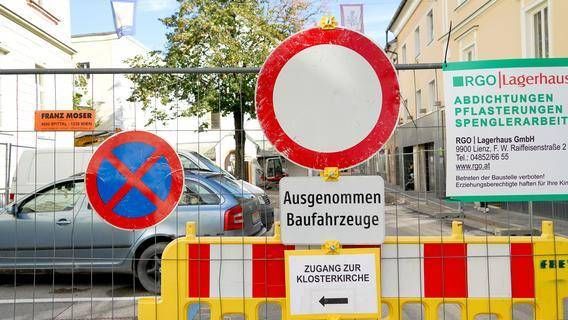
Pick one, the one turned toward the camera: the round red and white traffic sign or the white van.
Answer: the round red and white traffic sign

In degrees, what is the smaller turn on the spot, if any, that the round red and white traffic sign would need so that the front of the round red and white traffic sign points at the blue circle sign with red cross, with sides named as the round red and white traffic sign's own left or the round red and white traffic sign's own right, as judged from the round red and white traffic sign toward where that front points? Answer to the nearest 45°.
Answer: approximately 90° to the round red and white traffic sign's own right

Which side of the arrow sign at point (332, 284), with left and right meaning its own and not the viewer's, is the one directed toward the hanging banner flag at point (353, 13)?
back

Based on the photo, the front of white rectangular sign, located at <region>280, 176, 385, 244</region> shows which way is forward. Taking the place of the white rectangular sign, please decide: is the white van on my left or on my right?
on my right

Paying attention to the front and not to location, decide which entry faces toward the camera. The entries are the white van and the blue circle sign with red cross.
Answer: the blue circle sign with red cross

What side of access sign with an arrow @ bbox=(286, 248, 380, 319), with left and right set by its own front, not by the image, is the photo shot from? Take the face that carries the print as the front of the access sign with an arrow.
front

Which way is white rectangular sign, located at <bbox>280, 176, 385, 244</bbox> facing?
toward the camera

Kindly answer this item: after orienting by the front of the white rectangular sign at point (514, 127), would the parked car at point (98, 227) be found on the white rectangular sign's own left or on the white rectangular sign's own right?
on the white rectangular sign's own right

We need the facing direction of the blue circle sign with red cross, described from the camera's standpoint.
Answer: facing the viewer

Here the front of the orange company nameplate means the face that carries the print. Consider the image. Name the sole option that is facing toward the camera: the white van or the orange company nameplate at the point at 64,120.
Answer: the orange company nameplate

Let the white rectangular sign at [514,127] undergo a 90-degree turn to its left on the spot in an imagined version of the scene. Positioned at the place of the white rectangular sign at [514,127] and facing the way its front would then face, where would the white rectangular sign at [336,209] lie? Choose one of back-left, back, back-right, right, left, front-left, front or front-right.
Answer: back-right

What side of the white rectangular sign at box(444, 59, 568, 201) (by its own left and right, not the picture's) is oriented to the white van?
right

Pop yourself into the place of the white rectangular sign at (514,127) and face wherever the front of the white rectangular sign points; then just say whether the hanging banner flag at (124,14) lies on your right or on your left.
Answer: on your right
